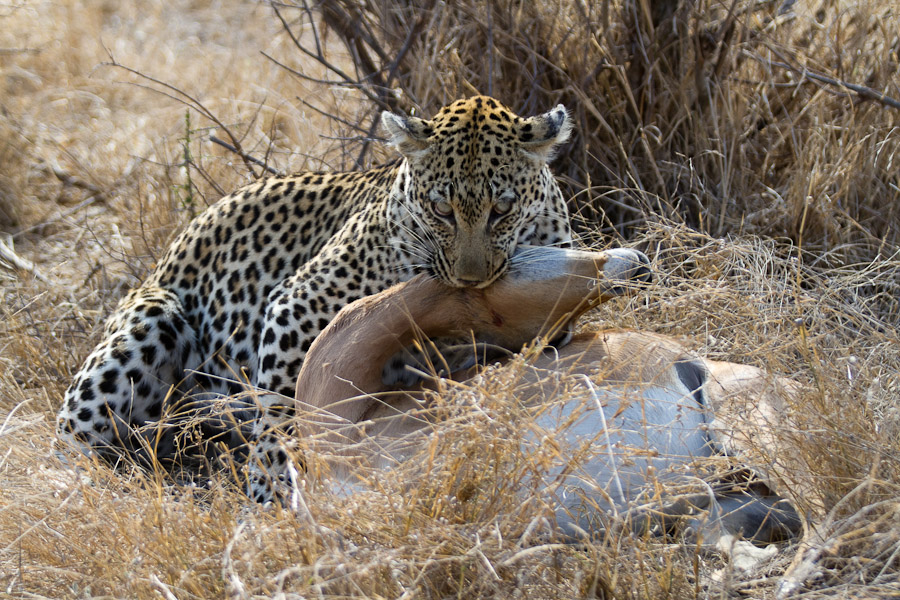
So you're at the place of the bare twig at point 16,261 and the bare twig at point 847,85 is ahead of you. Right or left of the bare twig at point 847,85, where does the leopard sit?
right

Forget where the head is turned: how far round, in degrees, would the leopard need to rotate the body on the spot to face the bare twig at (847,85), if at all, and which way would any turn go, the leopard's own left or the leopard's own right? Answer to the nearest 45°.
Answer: approximately 45° to the leopard's own left

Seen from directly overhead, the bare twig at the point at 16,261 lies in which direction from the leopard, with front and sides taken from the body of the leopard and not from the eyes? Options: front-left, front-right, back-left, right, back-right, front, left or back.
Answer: back

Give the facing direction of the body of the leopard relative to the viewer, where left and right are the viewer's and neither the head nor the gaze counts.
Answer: facing the viewer and to the right of the viewer
